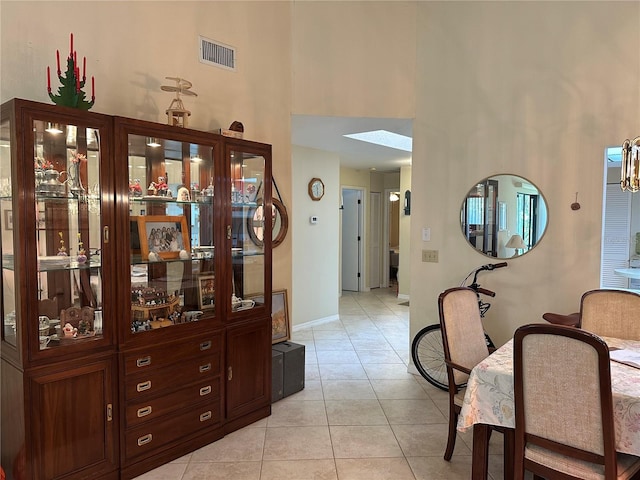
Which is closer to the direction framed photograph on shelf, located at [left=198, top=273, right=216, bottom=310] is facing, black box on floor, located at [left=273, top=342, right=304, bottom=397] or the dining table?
the dining table

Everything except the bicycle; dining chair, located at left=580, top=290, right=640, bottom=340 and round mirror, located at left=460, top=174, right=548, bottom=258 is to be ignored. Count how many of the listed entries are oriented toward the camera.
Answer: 2

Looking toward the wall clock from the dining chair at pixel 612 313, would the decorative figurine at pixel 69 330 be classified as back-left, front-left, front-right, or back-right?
front-left

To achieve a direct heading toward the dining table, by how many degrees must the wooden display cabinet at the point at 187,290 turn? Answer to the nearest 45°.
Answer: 0° — it already faces it

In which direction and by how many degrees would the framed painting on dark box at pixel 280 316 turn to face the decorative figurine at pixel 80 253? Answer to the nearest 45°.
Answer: approximately 90° to its right

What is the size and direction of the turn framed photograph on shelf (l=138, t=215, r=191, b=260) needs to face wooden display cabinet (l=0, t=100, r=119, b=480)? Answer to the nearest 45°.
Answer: approximately 90° to its right

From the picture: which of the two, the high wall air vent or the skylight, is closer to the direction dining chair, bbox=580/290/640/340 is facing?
the high wall air vent

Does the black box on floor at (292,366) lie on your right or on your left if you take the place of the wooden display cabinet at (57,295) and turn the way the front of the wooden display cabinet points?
on your left

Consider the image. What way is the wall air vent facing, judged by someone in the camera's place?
facing the viewer and to the right of the viewer

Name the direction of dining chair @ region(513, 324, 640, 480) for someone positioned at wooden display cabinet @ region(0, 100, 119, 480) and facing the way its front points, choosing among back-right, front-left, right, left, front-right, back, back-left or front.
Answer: front

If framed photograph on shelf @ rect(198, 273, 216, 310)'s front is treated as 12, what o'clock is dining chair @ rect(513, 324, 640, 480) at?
The dining chair is roughly at 12 o'clock from the framed photograph on shelf.

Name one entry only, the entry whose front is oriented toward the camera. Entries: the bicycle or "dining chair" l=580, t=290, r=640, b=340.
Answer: the dining chair

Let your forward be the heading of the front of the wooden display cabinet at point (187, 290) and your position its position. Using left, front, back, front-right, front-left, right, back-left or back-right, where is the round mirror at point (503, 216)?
front-left

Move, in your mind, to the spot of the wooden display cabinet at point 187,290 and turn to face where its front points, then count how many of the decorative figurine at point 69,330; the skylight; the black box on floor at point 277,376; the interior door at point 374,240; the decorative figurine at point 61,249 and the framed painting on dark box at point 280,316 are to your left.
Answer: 4

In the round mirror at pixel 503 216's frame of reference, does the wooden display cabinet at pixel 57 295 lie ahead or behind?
ahead

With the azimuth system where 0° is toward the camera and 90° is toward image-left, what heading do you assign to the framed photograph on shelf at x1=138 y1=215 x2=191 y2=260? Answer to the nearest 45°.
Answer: approximately 315°

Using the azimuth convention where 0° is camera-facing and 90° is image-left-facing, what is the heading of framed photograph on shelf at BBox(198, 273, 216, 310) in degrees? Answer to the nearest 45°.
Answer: approximately 315°

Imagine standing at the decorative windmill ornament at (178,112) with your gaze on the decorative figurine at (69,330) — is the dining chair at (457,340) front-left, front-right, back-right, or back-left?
back-left
